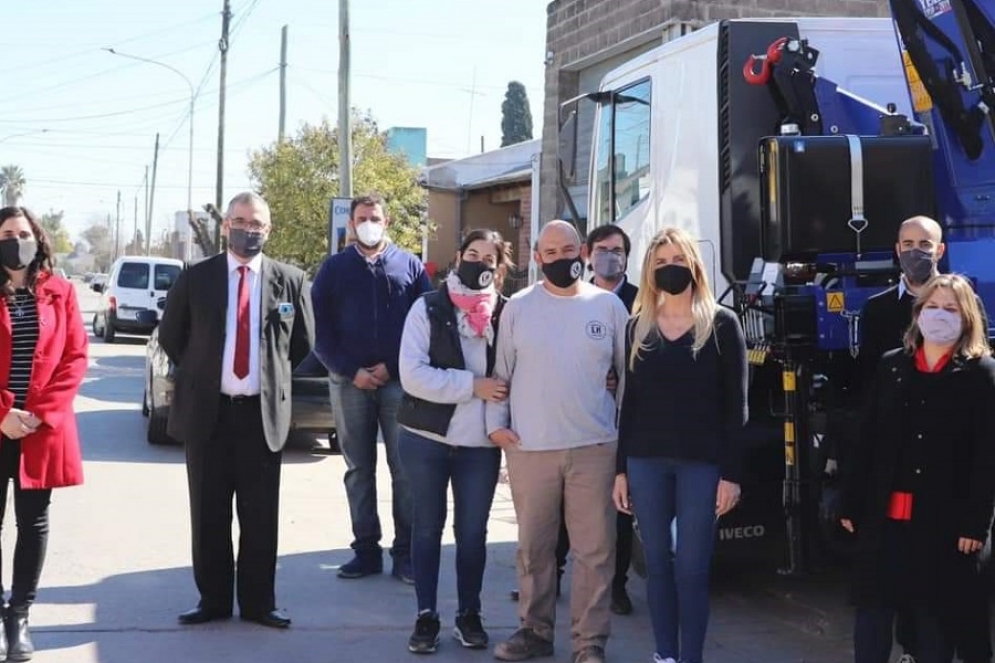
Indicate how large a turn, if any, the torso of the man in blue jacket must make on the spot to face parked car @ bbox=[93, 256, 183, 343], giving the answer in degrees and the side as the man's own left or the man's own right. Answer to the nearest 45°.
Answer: approximately 180°

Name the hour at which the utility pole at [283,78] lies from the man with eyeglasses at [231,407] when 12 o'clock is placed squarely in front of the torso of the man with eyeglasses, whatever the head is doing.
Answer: The utility pole is roughly at 6 o'clock from the man with eyeglasses.

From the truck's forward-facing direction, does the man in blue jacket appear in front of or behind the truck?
in front

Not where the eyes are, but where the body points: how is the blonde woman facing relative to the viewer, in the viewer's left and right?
facing the viewer

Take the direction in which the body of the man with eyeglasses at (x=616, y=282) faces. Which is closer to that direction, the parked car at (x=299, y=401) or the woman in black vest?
the woman in black vest

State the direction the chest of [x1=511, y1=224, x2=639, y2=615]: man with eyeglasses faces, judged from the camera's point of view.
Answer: toward the camera

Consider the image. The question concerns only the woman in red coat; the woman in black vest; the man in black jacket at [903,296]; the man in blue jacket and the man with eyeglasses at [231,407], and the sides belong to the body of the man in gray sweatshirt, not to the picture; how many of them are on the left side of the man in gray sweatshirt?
1

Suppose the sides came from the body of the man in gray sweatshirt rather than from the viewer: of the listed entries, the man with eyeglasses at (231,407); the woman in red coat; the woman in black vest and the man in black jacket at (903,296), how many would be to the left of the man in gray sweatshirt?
1

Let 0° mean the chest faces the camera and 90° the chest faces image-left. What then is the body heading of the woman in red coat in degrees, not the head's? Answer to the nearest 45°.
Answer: approximately 0°
